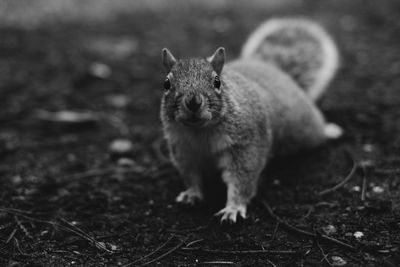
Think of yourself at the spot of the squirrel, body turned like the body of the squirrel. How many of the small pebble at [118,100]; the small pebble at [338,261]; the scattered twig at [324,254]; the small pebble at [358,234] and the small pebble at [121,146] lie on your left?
3

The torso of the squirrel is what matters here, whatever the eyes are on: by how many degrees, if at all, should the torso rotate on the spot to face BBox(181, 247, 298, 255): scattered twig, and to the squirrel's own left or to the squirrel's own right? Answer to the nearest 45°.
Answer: approximately 45° to the squirrel's own left

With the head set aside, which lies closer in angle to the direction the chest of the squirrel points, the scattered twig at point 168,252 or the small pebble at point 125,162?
the scattered twig

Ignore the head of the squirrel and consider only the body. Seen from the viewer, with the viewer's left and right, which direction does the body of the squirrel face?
facing the viewer and to the left of the viewer

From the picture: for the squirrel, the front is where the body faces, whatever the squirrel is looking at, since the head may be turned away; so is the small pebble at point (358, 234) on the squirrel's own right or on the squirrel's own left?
on the squirrel's own left

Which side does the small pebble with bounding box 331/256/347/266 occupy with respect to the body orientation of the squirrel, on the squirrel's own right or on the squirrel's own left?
on the squirrel's own left

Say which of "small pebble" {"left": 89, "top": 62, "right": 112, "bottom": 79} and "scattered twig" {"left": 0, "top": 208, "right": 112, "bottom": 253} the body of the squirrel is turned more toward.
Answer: the scattered twig

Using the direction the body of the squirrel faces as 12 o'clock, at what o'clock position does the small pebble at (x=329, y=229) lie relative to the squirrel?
The small pebble is roughly at 9 o'clock from the squirrel.

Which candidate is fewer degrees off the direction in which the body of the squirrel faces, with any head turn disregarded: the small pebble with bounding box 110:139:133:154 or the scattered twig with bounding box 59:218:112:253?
the scattered twig

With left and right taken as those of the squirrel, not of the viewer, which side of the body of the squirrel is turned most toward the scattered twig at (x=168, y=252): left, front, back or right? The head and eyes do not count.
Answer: front

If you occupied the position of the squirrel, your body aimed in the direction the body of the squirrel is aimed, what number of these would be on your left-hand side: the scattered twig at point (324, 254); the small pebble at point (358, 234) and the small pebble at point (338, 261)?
3

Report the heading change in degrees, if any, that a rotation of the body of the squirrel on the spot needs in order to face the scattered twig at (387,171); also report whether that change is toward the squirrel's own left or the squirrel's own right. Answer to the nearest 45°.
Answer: approximately 135° to the squirrel's own left
